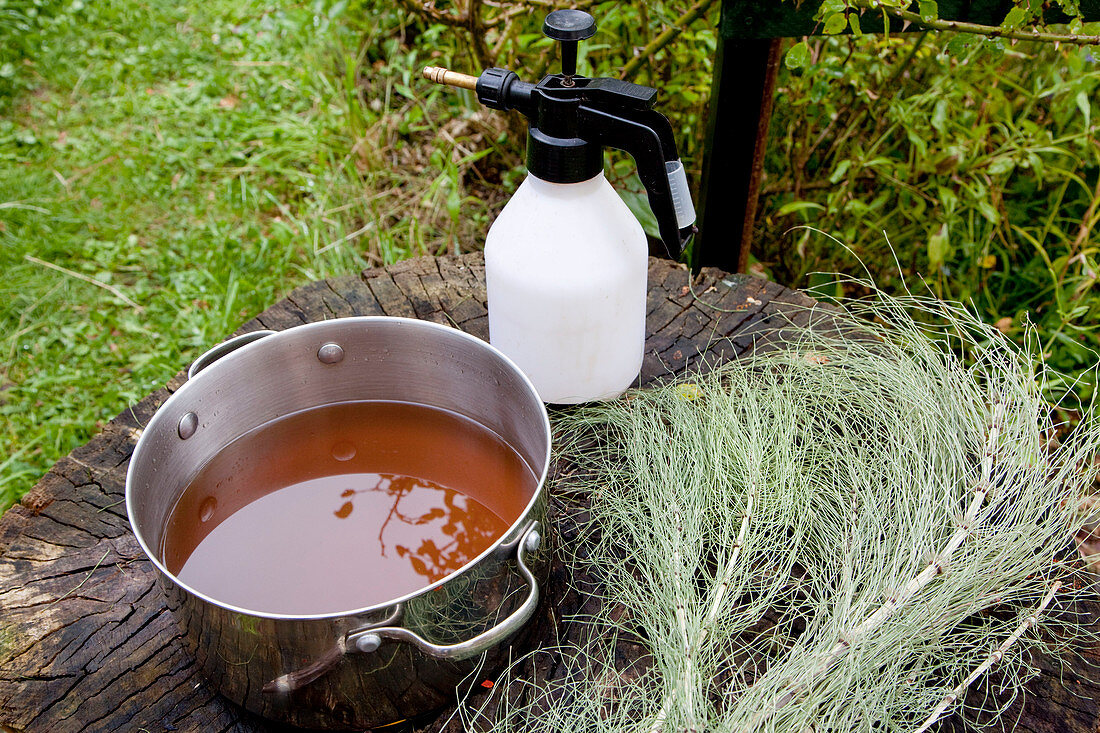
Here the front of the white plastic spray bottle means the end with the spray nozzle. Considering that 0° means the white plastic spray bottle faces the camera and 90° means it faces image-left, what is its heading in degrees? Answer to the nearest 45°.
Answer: approximately 90°

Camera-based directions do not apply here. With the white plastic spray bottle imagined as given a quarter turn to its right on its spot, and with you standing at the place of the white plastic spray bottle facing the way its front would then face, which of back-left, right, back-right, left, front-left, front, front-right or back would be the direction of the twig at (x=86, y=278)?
front-left

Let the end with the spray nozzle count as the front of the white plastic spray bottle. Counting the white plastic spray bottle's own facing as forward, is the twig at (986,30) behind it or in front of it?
behind
